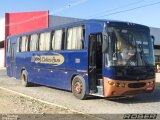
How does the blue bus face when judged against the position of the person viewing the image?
facing the viewer and to the right of the viewer
